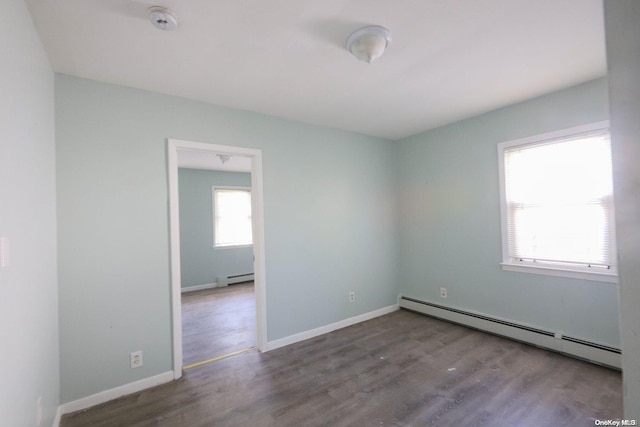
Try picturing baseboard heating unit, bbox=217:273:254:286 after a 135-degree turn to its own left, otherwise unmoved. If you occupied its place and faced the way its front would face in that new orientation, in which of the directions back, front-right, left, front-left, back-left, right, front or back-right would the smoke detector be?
back

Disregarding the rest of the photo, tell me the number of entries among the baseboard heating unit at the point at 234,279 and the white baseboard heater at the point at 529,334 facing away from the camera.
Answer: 0

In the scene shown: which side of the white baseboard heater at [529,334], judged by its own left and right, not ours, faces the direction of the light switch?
front

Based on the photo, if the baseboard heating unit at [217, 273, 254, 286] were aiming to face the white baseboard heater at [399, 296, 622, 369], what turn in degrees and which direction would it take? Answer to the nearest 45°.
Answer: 0° — it already faces it

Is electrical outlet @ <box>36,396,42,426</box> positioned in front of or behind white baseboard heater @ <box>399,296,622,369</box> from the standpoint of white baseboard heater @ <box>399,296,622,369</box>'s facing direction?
in front

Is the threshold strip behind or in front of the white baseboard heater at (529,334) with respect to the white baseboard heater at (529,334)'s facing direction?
in front

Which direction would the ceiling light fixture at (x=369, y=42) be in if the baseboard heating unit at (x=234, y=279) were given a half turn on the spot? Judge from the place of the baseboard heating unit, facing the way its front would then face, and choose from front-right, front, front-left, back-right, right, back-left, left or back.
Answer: back-left

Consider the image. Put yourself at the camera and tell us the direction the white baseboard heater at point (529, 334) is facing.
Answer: facing the viewer and to the left of the viewer

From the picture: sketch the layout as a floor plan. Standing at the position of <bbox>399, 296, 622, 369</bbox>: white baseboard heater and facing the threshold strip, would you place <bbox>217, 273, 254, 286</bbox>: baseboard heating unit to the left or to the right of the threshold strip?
right
